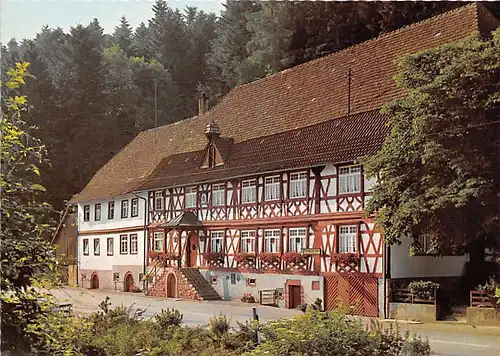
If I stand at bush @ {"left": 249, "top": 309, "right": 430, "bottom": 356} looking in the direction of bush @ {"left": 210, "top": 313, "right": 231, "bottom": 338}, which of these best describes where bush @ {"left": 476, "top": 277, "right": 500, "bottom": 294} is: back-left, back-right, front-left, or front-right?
back-right

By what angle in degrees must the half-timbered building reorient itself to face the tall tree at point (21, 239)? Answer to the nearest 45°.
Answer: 0° — it already faces it

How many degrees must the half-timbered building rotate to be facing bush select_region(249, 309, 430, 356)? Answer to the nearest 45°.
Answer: approximately 45° to its left

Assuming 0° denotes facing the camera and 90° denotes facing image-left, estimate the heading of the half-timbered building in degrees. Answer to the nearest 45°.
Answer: approximately 45°

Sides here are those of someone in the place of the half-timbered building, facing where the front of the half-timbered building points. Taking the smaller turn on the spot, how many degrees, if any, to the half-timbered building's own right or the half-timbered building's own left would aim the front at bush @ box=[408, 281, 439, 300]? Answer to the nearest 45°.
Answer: approximately 90° to the half-timbered building's own left

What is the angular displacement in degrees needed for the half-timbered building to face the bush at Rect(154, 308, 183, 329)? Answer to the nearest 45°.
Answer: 0° — it already faces it

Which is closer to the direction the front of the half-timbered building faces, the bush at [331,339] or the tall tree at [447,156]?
the bush

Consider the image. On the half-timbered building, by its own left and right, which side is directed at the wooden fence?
left

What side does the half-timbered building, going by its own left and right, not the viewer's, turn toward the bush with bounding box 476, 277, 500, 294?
left
